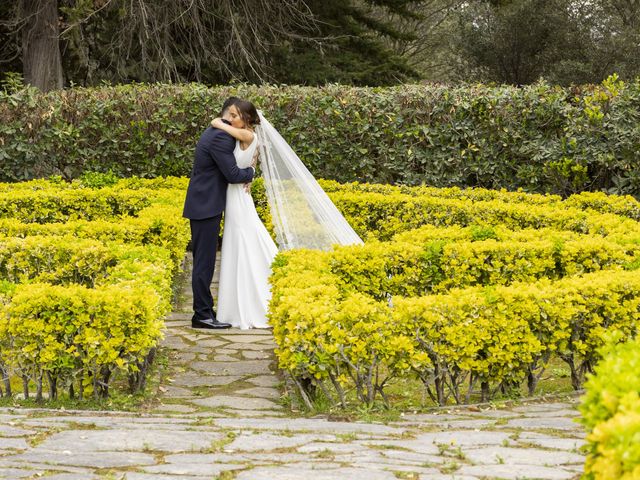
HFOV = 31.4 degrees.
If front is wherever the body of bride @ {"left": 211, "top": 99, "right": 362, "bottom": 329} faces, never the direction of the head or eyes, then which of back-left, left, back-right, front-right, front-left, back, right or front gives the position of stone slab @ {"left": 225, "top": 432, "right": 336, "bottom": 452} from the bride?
left

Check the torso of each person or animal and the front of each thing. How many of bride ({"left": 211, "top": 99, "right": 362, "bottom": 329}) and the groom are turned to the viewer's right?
1

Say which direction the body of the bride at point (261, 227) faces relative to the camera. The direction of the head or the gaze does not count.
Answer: to the viewer's left

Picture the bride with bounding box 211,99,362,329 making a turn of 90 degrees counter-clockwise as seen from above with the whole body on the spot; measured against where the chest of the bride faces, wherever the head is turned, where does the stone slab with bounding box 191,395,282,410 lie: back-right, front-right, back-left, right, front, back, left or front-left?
front

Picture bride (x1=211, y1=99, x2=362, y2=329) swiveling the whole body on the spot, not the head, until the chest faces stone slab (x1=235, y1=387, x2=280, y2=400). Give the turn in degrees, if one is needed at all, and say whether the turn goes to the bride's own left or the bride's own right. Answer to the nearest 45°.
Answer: approximately 90° to the bride's own left

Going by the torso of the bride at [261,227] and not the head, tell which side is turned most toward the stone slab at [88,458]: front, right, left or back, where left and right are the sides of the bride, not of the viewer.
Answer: left

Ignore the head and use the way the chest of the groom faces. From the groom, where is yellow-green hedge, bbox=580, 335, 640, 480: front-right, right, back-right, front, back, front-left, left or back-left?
right

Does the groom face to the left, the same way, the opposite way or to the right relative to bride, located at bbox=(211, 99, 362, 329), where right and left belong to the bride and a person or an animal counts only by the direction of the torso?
the opposite way

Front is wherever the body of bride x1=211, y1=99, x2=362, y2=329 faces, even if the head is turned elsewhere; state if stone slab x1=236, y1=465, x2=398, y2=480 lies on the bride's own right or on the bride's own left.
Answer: on the bride's own left

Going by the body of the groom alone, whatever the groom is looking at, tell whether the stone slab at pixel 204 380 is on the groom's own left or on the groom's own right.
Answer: on the groom's own right

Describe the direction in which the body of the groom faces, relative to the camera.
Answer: to the viewer's right
